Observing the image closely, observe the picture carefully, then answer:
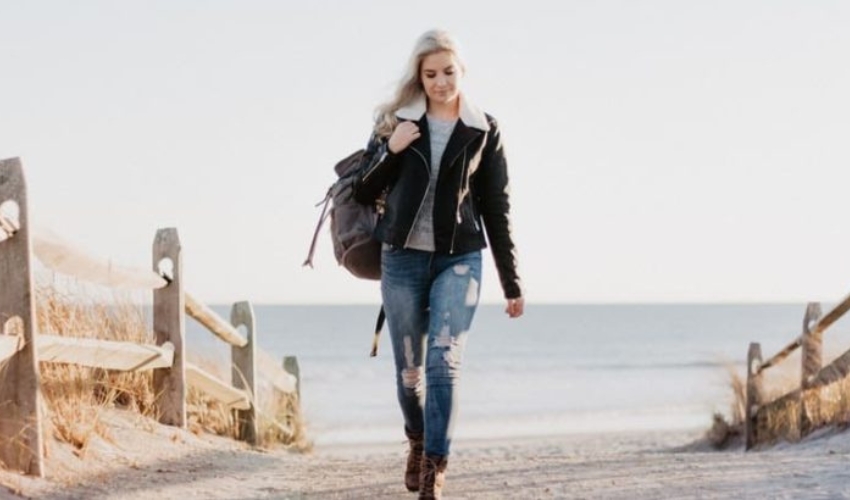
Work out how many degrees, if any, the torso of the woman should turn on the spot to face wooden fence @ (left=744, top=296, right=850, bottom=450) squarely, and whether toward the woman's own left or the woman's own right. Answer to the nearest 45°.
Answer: approximately 135° to the woman's own left

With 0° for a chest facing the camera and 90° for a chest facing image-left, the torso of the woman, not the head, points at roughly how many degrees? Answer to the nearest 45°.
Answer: approximately 0°
